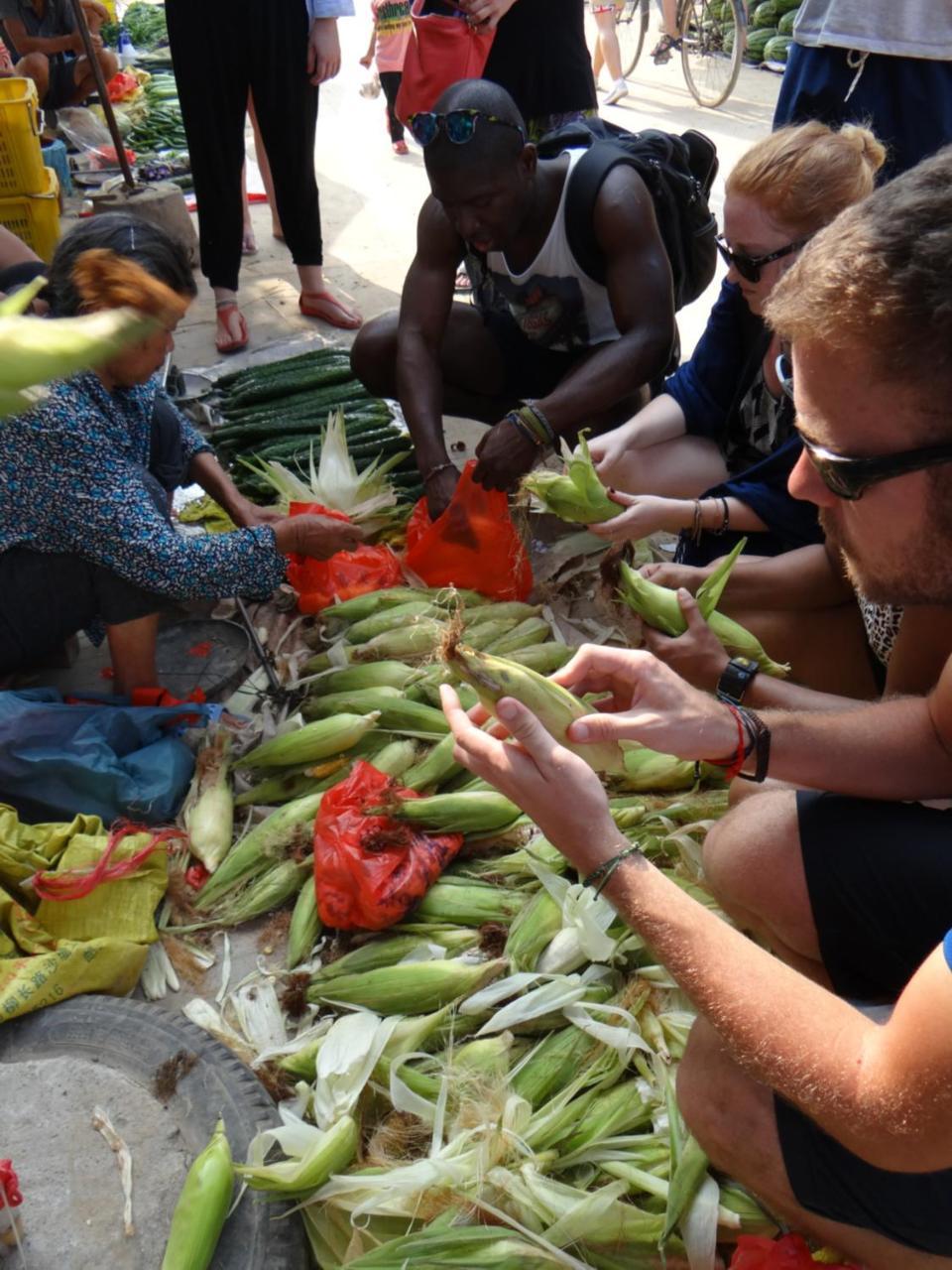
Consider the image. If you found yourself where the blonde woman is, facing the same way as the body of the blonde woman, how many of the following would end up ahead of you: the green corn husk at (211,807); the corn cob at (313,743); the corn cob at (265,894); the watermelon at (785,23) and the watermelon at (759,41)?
3

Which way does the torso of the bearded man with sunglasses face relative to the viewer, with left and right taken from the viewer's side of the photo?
facing to the left of the viewer

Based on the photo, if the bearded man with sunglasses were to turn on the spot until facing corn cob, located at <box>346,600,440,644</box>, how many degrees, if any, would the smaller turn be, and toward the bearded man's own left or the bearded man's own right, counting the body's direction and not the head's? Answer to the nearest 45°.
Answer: approximately 45° to the bearded man's own right

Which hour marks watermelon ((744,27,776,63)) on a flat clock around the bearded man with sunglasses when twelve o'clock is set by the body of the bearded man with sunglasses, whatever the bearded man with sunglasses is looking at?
The watermelon is roughly at 3 o'clock from the bearded man with sunglasses.

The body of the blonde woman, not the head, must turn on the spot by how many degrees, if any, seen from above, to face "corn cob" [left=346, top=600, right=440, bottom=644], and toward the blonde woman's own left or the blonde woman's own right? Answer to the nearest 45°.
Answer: approximately 45° to the blonde woman's own right

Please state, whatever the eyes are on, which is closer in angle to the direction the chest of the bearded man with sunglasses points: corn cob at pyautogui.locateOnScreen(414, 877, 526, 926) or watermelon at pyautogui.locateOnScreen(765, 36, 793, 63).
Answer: the corn cob

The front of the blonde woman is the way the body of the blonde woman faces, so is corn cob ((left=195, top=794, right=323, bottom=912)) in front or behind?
in front

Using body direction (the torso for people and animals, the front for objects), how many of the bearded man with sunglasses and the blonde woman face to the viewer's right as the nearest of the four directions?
0

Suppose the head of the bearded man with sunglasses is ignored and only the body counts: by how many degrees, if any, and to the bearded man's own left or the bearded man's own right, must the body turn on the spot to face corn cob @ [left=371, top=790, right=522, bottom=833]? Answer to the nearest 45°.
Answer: approximately 45° to the bearded man's own right

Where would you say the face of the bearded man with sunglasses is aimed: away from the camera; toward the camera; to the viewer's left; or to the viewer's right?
to the viewer's left

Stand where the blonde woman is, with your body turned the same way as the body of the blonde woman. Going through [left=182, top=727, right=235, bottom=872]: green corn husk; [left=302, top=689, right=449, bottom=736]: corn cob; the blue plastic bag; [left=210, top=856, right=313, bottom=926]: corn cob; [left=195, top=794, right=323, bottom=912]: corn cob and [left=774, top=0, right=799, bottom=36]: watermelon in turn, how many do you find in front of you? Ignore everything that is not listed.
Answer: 5
